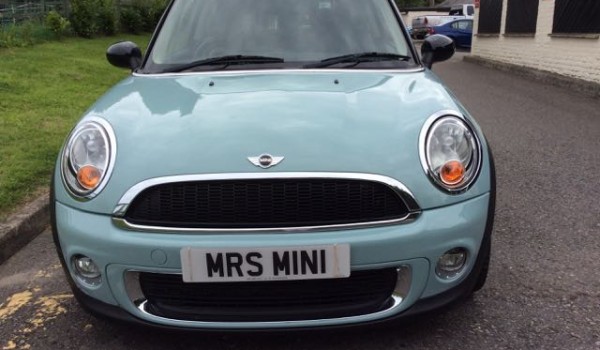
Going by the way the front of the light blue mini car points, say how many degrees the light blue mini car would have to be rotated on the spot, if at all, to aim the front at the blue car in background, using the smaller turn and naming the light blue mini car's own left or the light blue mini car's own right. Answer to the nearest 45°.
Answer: approximately 180°

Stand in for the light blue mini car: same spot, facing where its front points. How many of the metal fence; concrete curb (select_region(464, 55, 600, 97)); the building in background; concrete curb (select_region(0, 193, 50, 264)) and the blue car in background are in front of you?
0

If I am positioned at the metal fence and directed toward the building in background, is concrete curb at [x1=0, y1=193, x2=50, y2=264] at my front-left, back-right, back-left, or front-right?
front-right

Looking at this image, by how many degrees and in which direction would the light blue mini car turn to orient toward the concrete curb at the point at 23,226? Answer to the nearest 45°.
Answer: approximately 135° to its right

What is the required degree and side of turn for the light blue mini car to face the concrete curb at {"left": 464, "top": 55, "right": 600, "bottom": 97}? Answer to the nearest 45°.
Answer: approximately 135° to its left

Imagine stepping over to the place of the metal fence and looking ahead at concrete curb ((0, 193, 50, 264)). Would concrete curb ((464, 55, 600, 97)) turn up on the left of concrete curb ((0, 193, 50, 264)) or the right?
left

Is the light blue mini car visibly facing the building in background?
no

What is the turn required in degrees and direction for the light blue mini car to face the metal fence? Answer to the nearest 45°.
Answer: approximately 180°

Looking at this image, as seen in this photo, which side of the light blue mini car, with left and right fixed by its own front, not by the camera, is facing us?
front

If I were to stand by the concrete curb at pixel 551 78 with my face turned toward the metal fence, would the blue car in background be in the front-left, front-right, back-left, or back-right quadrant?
front-right
